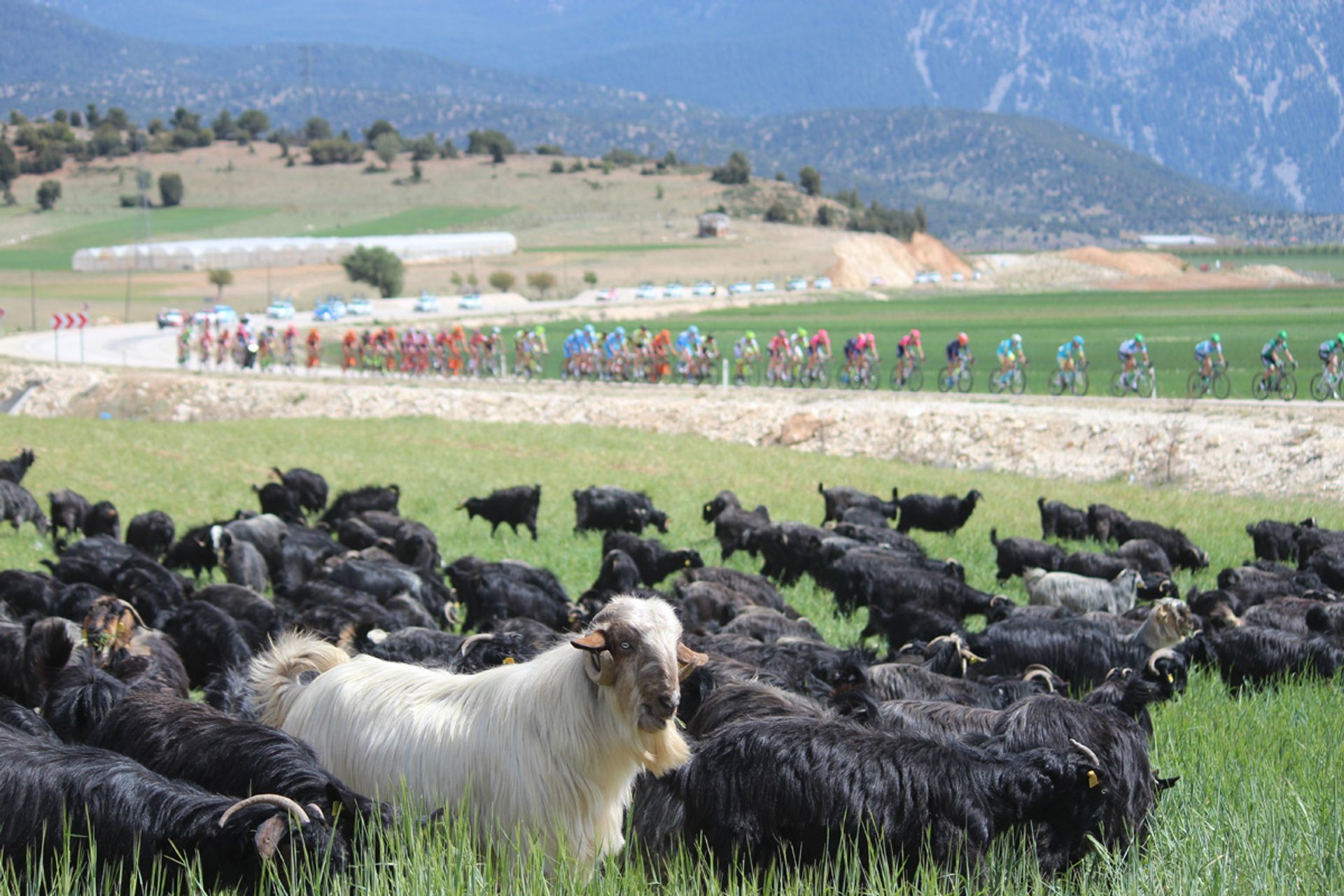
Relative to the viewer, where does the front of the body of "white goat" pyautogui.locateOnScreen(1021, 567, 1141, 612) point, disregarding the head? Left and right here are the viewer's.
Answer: facing to the right of the viewer

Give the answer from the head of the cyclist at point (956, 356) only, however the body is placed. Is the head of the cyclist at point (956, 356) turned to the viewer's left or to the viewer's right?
to the viewer's right

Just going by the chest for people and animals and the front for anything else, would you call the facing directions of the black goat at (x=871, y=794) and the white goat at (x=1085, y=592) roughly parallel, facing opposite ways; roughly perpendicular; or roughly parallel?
roughly parallel

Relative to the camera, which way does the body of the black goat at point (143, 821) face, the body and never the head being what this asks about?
to the viewer's right

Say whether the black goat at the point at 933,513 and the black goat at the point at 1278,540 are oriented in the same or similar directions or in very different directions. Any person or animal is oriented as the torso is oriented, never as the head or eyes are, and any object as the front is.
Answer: same or similar directions

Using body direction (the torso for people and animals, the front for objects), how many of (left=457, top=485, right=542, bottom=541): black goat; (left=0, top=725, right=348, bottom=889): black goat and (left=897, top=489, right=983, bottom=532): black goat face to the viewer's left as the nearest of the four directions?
1

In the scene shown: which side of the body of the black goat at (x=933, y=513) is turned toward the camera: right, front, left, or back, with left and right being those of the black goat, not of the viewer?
right

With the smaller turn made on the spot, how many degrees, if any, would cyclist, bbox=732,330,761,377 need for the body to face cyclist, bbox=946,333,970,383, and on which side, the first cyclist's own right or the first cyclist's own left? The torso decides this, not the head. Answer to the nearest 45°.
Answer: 0° — they already face them

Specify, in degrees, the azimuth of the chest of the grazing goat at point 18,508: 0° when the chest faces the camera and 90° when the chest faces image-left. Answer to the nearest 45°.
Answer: approximately 270°

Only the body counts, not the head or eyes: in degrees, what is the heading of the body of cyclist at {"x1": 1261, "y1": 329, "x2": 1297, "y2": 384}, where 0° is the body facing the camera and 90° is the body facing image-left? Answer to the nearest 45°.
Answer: approximately 315°
